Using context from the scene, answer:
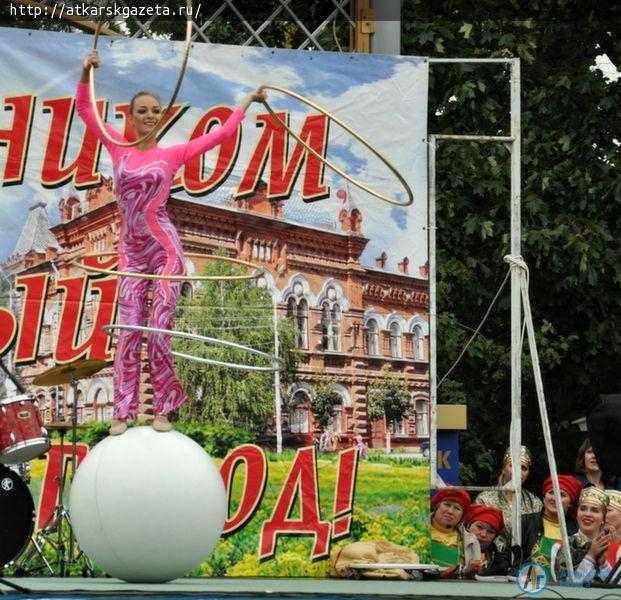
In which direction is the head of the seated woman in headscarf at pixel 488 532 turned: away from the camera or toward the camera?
toward the camera

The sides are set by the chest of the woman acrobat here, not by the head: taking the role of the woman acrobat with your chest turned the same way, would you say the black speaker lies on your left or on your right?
on your left

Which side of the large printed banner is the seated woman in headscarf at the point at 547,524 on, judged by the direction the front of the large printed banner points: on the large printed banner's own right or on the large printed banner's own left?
on the large printed banner's own left

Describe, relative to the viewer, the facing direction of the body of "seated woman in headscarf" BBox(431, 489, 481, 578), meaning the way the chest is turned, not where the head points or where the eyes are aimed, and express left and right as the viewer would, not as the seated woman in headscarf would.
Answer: facing the viewer and to the left of the viewer

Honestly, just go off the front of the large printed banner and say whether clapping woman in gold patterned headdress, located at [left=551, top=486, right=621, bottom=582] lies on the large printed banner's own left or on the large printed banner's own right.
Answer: on the large printed banner's own left

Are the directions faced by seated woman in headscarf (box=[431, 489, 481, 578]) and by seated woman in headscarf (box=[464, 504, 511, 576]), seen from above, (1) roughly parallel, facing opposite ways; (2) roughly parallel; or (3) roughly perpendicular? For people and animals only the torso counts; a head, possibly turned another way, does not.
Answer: roughly parallel

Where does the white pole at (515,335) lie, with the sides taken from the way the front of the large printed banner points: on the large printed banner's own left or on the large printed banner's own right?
on the large printed banner's own left

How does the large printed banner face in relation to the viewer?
toward the camera

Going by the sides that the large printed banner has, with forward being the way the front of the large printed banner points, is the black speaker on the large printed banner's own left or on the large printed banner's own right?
on the large printed banner's own left

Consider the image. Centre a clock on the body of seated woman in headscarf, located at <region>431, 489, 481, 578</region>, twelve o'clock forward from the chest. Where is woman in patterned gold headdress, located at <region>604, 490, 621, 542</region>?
woman in patterned gold headdress, located at <region>604, 490, 621, 542</region> is roughly at 8 o'clock from seated woman in headscarf, located at <region>431, 489, 481, 578</region>.

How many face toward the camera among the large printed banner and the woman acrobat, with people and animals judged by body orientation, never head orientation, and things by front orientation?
2

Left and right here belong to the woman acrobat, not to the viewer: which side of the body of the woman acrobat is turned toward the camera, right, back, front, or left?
front
